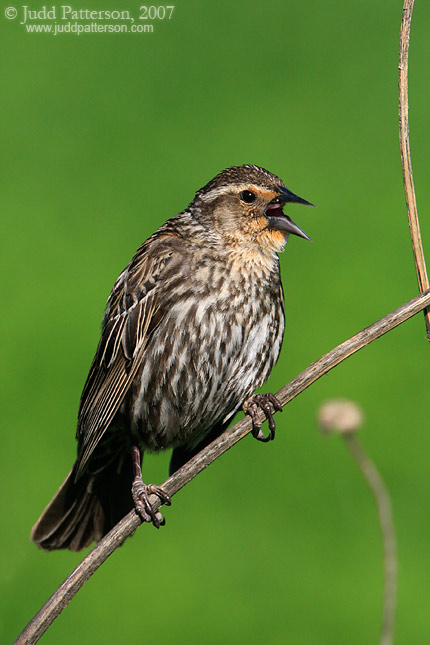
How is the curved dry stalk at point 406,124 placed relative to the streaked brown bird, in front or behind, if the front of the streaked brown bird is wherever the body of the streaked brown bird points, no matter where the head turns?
in front
